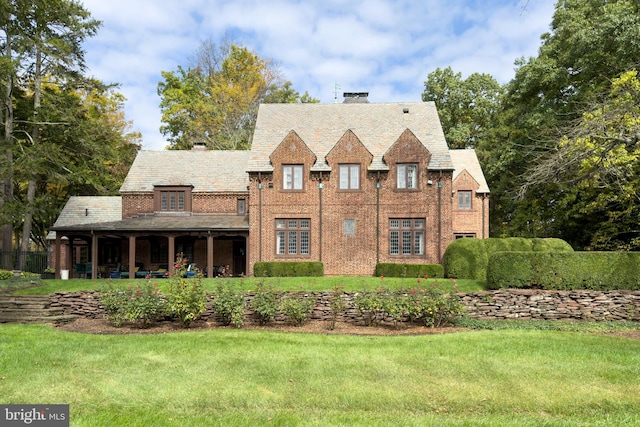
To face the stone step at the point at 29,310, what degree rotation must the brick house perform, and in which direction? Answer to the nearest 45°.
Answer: approximately 45° to its right

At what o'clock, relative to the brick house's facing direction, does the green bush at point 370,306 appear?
The green bush is roughly at 12 o'clock from the brick house.

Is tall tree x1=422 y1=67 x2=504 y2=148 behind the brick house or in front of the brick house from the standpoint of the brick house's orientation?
behind

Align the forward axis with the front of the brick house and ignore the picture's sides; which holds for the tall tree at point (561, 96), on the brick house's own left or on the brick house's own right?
on the brick house's own left

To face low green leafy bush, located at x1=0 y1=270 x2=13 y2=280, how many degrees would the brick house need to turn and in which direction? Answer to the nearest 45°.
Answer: approximately 90° to its right

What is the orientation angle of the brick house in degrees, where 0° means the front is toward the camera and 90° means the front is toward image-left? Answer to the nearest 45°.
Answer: approximately 0°

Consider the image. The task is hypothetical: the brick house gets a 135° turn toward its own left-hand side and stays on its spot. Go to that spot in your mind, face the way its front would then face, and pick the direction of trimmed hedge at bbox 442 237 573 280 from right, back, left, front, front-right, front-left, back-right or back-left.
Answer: right

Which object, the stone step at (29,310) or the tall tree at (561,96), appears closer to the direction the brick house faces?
the stone step

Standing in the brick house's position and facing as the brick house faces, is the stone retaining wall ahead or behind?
ahead

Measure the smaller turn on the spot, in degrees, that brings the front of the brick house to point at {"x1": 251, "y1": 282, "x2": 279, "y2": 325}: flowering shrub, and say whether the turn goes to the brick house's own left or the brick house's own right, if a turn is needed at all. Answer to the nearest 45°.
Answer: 0° — it already faces it

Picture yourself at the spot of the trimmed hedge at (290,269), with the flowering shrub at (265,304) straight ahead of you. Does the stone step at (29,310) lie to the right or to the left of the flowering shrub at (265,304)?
right
